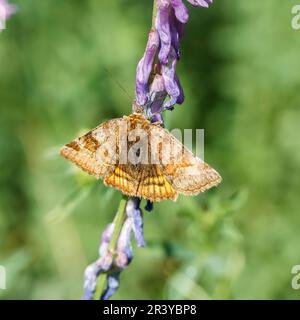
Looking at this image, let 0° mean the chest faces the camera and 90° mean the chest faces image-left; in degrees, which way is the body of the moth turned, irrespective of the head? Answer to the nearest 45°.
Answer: approximately 180°
